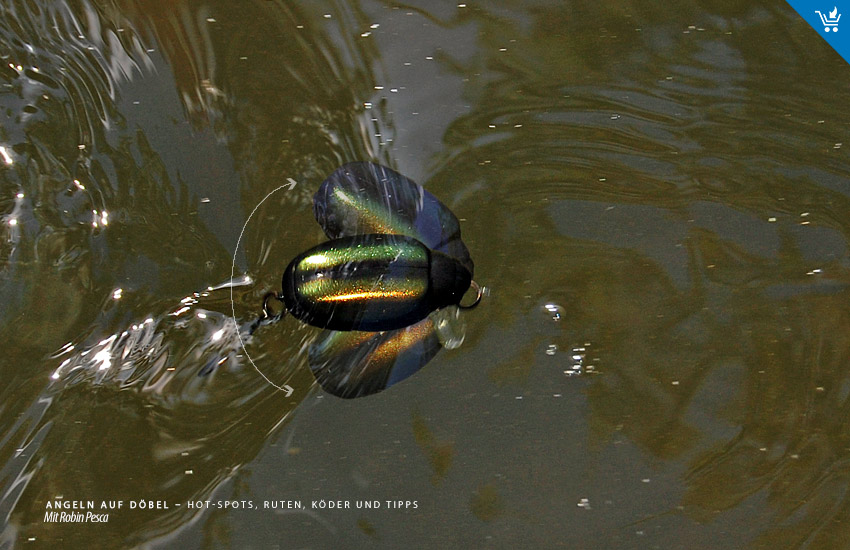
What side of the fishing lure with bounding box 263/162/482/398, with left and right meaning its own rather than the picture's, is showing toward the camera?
right
